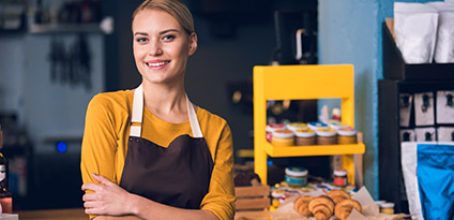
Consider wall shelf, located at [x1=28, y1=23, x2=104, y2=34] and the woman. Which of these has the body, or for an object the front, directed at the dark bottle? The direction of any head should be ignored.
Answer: the wall shelf

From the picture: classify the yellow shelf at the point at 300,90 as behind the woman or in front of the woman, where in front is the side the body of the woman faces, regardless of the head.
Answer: behind

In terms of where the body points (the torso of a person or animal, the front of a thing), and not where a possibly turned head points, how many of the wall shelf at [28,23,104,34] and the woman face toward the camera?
2

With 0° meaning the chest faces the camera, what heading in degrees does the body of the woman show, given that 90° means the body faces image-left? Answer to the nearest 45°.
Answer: approximately 0°

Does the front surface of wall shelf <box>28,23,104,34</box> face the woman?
yes
